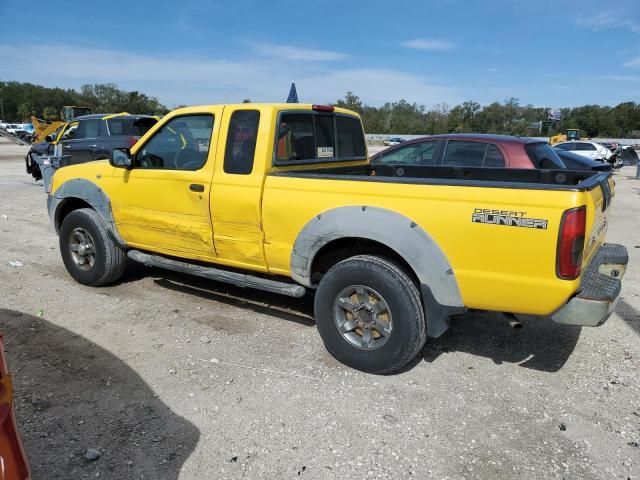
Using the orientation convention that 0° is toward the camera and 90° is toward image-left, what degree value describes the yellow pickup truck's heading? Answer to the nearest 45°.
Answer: approximately 135°

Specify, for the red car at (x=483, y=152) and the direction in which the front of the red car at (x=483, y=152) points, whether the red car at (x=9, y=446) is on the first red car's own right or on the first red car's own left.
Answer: on the first red car's own left

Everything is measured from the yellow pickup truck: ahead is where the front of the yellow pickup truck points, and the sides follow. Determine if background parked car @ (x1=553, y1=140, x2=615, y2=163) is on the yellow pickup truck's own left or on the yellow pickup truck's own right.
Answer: on the yellow pickup truck's own right

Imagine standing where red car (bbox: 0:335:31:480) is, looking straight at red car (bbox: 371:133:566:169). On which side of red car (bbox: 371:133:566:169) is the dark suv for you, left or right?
left

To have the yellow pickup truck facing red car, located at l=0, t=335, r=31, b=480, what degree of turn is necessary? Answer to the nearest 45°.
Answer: approximately 90° to its left

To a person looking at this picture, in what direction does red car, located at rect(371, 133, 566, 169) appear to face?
facing away from the viewer and to the left of the viewer
